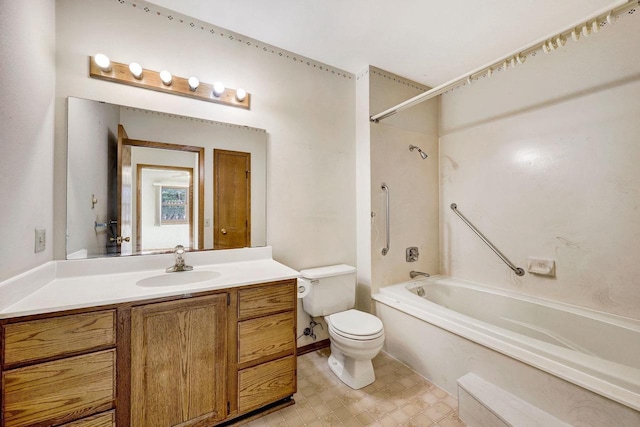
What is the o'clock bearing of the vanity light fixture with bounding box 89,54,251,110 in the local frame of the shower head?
The vanity light fixture is roughly at 3 o'clock from the shower head.

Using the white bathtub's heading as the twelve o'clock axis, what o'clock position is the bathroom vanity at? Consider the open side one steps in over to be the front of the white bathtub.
The bathroom vanity is roughly at 12 o'clock from the white bathtub.

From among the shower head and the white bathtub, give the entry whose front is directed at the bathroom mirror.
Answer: the white bathtub

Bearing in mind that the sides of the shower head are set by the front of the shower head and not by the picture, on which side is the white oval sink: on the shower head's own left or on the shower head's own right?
on the shower head's own right

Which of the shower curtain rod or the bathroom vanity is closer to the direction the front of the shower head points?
the shower curtain rod

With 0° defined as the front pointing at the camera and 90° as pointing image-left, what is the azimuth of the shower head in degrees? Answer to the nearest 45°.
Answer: approximately 315°

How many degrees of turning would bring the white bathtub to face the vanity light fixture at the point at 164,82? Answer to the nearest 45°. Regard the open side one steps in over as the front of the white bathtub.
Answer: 0° — it already faces it

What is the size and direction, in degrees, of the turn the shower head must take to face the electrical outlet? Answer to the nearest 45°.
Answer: approximately 90° to its right

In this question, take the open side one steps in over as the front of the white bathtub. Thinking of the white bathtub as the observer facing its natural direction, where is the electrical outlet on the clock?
The electrical outlet is roughly at 12 o'clock from the white bathtub.

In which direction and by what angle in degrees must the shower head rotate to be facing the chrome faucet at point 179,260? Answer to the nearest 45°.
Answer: approximately 90° to its right
